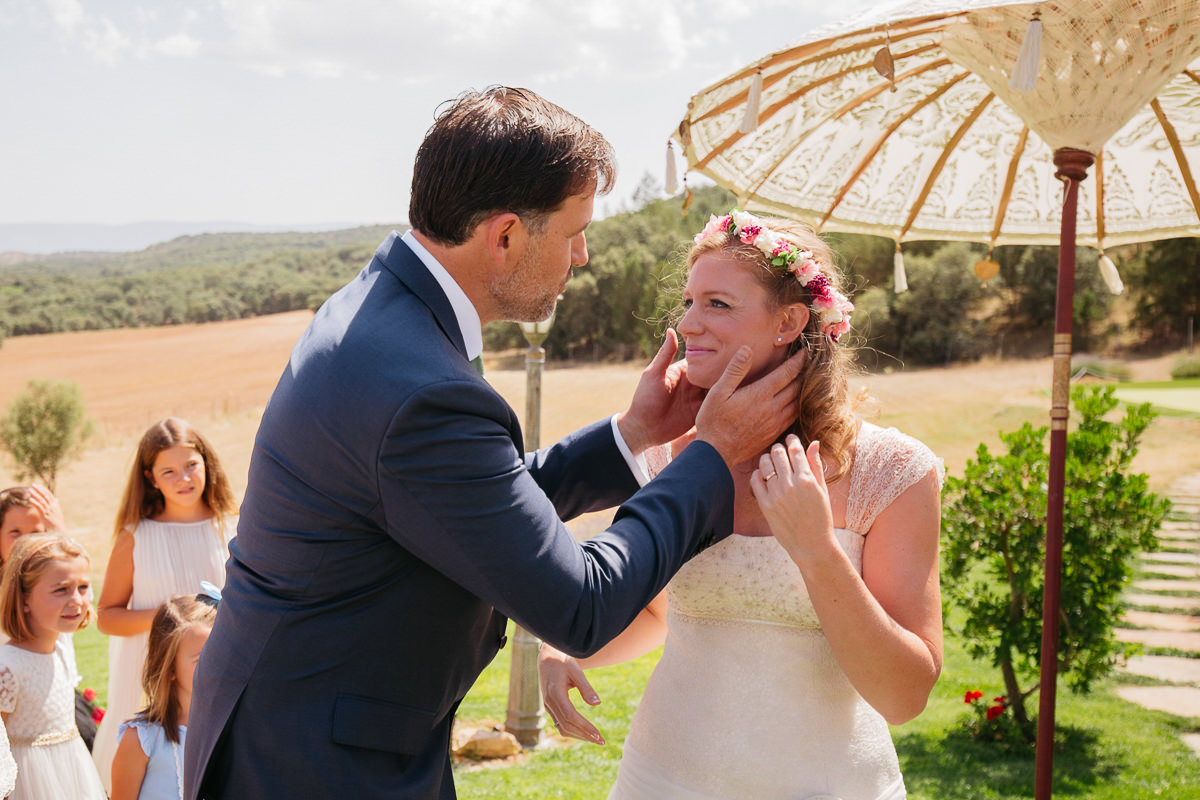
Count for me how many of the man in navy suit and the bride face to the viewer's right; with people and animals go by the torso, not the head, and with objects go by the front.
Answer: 1

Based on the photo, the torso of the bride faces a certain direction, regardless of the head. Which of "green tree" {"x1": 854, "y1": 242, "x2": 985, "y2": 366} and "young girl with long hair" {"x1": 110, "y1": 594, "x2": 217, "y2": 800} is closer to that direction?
the young girl with long hair

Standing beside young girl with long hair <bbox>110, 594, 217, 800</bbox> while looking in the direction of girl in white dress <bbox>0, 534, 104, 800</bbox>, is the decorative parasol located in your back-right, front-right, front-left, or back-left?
back-right

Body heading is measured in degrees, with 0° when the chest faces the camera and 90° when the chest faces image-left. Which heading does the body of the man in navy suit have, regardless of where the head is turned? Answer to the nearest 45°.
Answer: approximately 270°

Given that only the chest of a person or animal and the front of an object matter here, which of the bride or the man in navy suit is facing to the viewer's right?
the man in navy suit

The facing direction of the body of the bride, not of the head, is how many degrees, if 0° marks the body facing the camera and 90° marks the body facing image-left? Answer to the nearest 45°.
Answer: approximately 45°

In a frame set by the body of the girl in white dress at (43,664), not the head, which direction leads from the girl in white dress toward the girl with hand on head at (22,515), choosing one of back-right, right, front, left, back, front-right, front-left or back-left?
back-left

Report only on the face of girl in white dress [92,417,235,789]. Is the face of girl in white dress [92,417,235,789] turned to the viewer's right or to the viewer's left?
to the viewer's right

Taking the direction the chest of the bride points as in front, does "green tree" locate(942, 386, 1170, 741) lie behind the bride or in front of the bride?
behind

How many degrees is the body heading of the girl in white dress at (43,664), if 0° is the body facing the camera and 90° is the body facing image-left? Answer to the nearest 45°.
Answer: approximately 315°

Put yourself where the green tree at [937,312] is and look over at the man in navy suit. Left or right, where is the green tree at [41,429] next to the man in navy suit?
right
